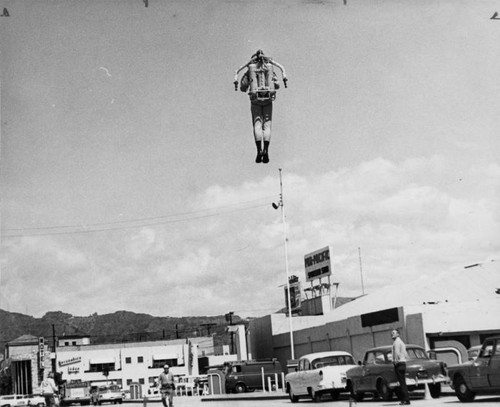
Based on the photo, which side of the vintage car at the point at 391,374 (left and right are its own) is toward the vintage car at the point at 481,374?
back

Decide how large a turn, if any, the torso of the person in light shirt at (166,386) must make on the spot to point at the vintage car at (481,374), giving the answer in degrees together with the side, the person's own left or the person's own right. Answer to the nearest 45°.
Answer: approximately 45° to the person's own left

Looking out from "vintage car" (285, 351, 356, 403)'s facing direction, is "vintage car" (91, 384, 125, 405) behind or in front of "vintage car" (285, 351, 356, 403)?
in front

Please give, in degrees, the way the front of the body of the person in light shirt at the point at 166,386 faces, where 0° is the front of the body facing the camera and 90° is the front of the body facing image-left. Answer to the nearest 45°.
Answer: approximately 0°

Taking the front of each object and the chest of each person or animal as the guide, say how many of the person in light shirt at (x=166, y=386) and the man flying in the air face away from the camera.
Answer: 1

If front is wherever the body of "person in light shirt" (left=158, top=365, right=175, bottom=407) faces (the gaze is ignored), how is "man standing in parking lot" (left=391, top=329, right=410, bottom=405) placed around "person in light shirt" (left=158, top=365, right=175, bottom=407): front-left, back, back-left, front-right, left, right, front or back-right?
front-left

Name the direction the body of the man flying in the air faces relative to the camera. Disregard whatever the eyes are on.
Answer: away from the camera
